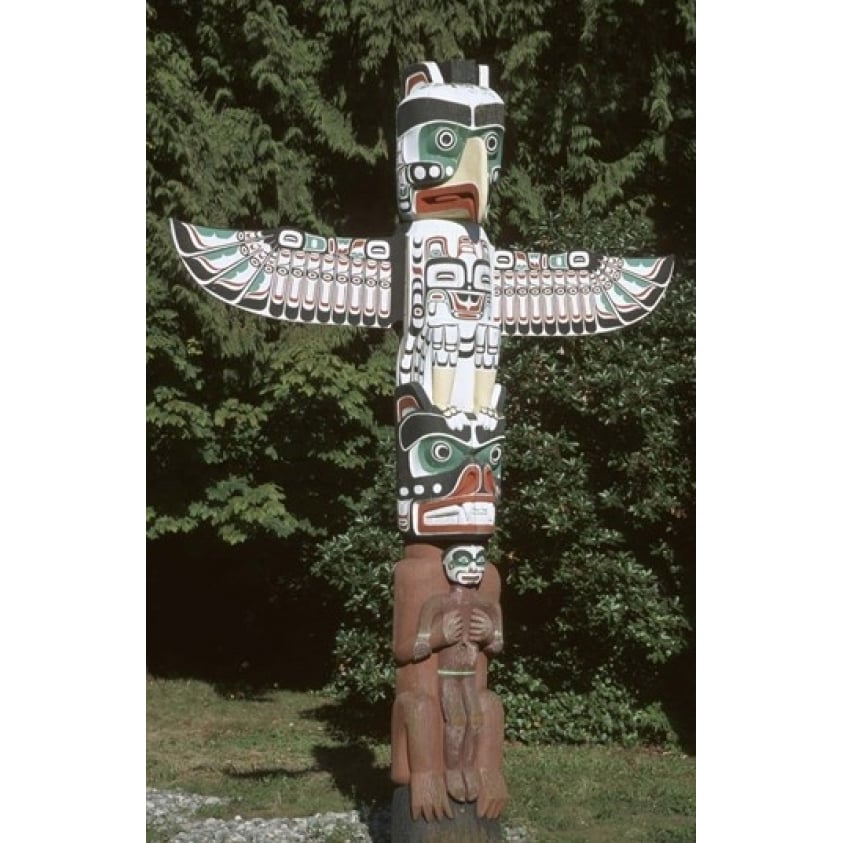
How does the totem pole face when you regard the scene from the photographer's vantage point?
facing the viewer and to the right of the viewer
